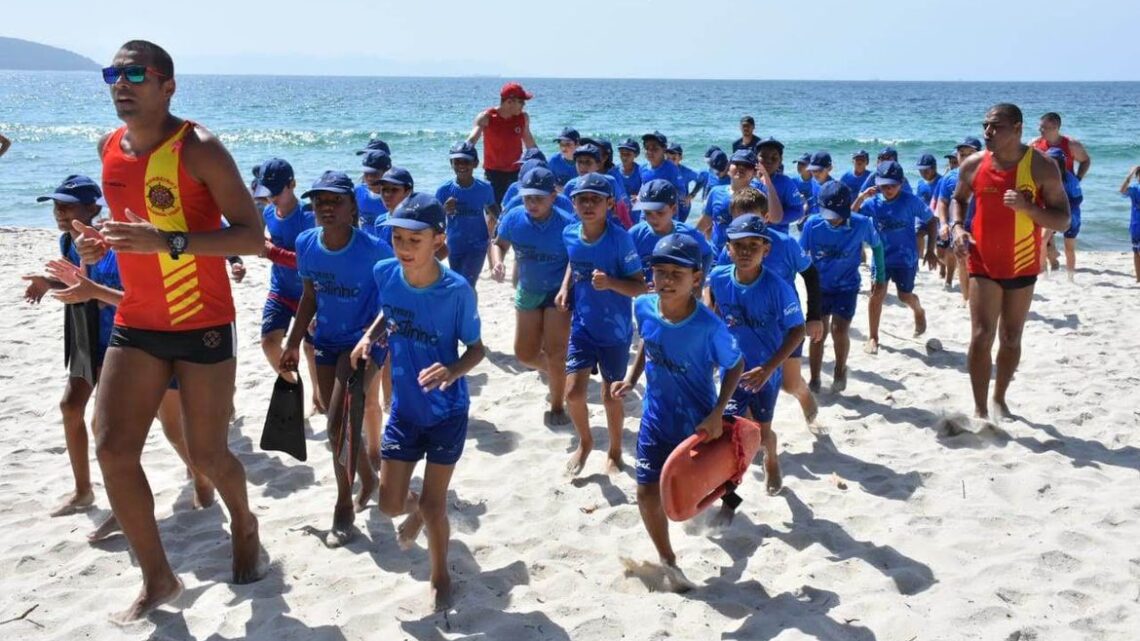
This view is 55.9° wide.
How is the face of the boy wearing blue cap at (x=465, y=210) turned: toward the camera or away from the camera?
toward the camera

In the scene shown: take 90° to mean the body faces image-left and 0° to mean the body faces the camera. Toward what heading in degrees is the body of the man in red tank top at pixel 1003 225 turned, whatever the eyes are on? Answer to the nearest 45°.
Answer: approximately 45°

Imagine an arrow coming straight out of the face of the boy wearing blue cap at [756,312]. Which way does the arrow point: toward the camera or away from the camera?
toward the camera

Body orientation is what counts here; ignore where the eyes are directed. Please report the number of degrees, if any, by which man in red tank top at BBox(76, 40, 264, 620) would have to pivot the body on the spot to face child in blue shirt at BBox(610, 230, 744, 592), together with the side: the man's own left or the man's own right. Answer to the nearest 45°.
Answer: approximately 135° to the man's own left

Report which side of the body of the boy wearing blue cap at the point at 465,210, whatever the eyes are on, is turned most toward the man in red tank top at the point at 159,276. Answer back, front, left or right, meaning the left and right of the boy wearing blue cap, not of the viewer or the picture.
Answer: front

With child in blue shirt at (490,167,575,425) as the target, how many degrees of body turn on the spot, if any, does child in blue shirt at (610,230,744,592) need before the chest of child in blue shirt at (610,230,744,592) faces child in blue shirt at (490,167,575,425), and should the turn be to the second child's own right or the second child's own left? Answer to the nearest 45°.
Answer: approximately 135° to the second child's own right

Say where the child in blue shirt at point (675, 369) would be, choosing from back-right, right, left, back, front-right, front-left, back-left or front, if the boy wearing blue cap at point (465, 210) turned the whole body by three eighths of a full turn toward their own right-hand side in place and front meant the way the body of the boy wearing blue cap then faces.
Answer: back-left

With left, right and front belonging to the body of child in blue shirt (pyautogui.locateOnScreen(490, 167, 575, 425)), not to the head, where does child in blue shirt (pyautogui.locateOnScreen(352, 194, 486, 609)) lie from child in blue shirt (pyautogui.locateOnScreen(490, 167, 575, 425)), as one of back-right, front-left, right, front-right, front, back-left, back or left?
front

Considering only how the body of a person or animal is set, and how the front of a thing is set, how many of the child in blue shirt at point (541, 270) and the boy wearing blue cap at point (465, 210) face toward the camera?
2

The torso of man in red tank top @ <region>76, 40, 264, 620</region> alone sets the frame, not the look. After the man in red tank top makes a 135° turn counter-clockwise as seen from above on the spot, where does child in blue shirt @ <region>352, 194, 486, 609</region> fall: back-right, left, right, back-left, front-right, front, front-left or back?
front

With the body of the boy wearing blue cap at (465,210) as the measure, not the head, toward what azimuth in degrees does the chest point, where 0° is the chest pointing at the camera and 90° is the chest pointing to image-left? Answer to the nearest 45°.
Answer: approximately 0°

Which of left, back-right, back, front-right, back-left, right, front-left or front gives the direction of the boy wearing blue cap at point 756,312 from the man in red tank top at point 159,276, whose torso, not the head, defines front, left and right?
back-left

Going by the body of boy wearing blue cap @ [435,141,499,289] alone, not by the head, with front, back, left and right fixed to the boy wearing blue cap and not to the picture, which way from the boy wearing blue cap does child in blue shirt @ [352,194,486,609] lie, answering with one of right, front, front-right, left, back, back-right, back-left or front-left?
front
